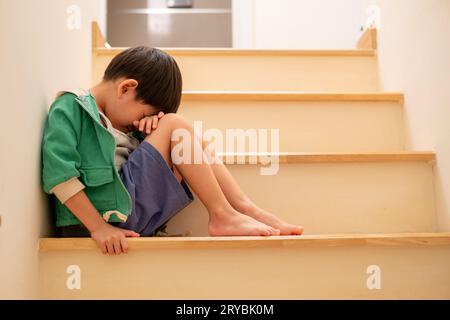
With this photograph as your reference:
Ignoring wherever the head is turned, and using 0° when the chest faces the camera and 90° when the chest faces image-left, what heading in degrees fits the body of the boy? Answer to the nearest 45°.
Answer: approximately 270°

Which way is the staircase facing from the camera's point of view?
toward the camera
